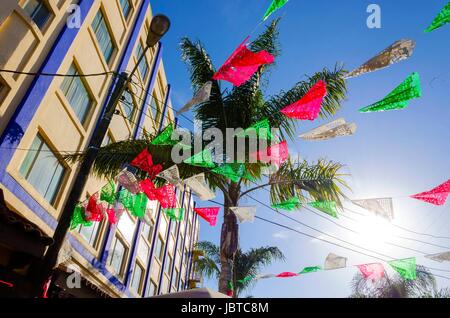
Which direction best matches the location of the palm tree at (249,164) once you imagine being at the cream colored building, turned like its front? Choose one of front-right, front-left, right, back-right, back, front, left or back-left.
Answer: front

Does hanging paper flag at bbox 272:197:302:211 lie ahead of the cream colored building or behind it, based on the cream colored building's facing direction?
ahead

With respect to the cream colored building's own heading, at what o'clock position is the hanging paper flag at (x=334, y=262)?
The hanging paper flag is roughly at 11 o'clock from the cream colored building.

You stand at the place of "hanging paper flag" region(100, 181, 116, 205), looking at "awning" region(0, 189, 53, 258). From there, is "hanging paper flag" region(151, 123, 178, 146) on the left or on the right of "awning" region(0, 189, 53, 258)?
left

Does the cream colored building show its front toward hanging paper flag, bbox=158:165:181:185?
yes

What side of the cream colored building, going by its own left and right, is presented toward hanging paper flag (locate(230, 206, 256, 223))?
front

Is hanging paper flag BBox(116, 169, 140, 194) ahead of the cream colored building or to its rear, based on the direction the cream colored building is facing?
ahead

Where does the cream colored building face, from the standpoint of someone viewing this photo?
facing the viewer and to the right of the viewer

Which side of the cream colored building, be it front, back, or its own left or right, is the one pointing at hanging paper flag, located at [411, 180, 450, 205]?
front

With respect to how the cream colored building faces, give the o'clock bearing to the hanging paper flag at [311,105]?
The hanging paper flag is roughly at 12 o'clock from the cream colored building.

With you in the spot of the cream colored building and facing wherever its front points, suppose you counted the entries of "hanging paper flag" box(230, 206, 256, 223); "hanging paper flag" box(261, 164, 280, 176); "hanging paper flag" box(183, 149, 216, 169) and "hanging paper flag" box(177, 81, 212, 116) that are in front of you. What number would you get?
4
